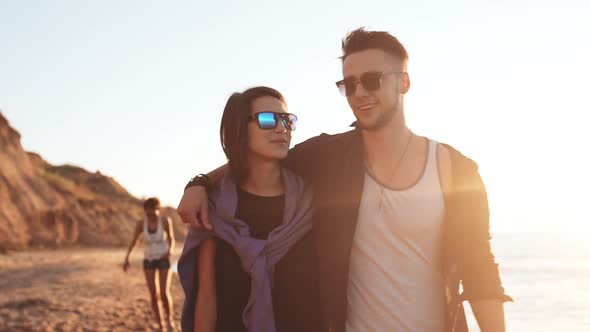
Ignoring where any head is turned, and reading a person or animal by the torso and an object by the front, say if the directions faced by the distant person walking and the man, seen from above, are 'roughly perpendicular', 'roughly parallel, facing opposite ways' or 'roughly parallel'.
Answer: roughly parallel

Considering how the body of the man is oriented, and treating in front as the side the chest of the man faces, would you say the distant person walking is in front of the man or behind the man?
behind

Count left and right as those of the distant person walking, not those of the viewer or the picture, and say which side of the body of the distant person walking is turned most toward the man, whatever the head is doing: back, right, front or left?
front

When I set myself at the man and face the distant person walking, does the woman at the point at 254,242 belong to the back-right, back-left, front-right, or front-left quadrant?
front-left

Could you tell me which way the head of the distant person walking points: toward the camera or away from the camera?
toward the camera

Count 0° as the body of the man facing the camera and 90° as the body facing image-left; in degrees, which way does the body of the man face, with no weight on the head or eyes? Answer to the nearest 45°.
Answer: approximately 0°

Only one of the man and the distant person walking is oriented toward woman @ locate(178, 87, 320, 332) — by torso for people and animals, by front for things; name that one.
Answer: the distant person walking

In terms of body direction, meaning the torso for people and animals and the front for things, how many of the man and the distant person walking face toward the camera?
2

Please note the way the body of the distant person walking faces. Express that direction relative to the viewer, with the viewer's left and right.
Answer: facing the viewer

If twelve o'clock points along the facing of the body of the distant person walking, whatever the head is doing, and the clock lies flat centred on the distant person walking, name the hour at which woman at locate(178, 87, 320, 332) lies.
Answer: The woman is roughly at 12 o'clock from the distant person walking.

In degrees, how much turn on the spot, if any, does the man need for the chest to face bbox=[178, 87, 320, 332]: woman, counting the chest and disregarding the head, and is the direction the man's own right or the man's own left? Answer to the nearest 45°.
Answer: approximately 90° to the man's own right

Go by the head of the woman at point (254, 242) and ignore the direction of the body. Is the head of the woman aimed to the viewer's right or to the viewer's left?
to the viewer's right
